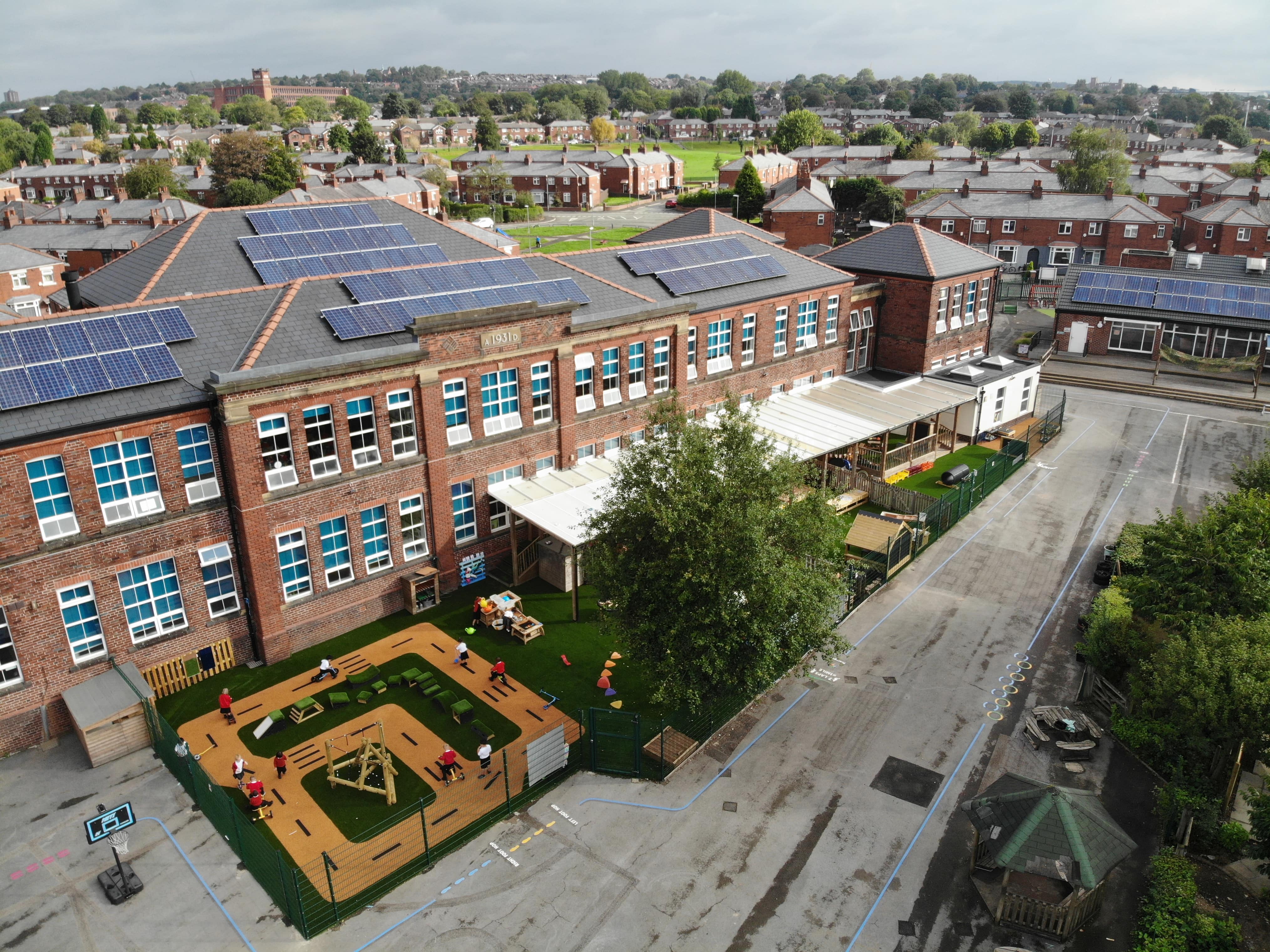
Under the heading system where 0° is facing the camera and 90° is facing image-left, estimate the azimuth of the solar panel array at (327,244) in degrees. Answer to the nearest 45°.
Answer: approximately 315°

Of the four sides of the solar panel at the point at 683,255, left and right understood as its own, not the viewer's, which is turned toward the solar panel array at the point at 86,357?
right

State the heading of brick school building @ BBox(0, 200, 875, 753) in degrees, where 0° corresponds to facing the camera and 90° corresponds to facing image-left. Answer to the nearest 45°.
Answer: approximately 315°

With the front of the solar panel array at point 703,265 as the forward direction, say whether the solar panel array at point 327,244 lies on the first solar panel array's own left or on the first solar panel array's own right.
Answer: on the first solar panel array's own right

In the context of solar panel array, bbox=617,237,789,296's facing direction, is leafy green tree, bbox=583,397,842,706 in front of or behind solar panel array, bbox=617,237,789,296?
in front
